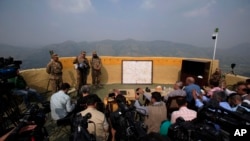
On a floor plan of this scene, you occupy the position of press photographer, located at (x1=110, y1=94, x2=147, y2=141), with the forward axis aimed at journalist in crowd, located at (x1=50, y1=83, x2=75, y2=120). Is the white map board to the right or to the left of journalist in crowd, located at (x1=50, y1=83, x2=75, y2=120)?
right

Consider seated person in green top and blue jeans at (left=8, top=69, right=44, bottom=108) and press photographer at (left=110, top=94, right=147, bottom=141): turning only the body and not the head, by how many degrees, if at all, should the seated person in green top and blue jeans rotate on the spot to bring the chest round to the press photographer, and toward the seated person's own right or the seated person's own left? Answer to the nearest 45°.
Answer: approximately 90° to the seated person's own right

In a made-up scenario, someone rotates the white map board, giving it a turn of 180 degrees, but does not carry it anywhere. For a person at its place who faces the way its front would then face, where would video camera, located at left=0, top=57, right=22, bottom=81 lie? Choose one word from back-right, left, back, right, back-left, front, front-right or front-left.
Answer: back-left

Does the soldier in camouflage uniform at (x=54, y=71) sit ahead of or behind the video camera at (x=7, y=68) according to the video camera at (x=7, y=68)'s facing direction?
ahead

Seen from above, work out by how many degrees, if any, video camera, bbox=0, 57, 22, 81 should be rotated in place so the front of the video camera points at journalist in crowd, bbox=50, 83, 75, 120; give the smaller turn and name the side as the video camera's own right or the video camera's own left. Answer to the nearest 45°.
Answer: approximately 45° to the video camera's own right

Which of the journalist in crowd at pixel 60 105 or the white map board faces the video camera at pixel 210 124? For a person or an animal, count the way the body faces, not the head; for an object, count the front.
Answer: the white map board

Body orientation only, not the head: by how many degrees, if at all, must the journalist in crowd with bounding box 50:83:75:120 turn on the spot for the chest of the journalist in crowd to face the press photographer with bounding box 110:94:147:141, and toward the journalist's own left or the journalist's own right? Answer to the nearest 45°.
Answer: approximately 135° to the journalist's own right

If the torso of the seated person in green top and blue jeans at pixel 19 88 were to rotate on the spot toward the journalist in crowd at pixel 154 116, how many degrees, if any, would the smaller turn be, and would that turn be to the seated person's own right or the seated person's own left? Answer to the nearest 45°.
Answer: approximately 45° to the seated person's own right

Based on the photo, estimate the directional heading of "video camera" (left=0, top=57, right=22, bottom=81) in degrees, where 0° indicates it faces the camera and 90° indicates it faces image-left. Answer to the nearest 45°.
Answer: approximately 270°
